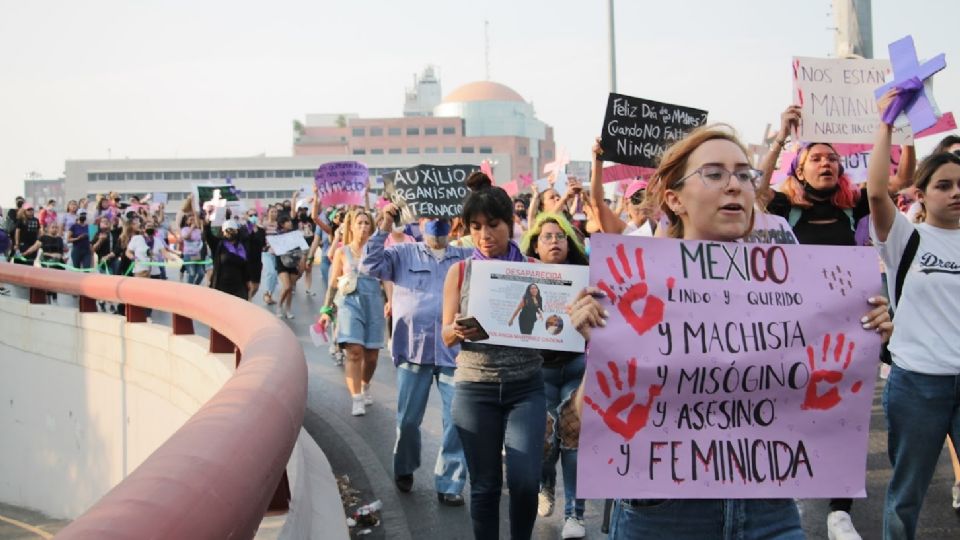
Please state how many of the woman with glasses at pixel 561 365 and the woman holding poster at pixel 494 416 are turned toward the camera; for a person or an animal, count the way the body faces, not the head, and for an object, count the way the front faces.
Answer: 2

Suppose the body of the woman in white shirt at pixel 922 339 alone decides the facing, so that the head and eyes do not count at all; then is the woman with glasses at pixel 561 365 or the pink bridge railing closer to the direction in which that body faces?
the pink bridge railing

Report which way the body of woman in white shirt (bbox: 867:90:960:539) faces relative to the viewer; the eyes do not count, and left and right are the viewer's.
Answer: facing the viewer and to the right of the viewer

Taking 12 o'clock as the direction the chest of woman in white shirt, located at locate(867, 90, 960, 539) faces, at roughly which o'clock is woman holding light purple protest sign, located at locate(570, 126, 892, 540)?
The woman holding light purple protest sign is roughly at 2 o'clock from the woman in white shirt.

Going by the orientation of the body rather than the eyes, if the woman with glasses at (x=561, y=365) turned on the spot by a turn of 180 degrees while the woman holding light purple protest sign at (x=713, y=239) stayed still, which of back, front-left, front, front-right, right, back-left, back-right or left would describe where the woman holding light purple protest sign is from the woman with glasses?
back

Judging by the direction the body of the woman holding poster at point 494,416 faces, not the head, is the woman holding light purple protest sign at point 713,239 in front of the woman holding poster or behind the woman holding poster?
in front

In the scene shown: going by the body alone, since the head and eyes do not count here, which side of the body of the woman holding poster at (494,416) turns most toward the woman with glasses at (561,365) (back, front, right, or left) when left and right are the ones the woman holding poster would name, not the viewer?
back

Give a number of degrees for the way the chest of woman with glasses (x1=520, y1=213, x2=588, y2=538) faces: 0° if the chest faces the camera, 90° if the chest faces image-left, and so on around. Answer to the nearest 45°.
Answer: approximately 0°

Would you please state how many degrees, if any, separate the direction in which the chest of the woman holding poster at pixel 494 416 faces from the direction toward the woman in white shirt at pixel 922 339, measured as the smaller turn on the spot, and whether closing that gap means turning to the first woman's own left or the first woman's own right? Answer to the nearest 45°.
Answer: approximately 90° to the first woman's own left

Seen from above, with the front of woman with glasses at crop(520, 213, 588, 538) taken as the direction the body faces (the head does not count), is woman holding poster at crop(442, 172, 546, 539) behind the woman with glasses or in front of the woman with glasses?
in front
